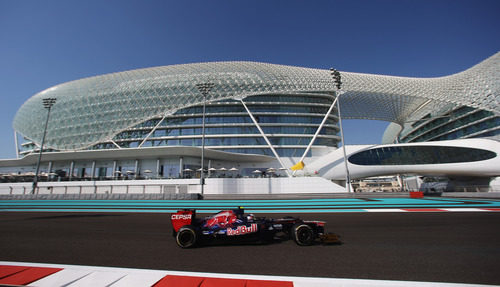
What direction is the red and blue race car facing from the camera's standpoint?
to the viewer's right

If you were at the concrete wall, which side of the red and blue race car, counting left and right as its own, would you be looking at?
left

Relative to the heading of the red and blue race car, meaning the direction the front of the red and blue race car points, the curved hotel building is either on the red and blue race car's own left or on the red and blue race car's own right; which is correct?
on the red and blue race car's own left
